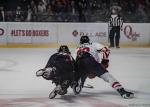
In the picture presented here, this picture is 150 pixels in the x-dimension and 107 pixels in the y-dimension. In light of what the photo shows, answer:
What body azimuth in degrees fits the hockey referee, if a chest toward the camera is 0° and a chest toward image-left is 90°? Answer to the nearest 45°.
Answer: approximately 0°

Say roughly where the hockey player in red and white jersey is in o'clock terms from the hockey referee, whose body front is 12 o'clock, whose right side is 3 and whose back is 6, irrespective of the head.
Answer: The hockey player in red and white jersey is roughly at 12 o'clock from the hockey referee.

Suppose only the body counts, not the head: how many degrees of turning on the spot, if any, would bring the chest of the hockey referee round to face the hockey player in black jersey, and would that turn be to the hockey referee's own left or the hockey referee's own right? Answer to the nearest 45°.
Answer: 0° — they already face them
